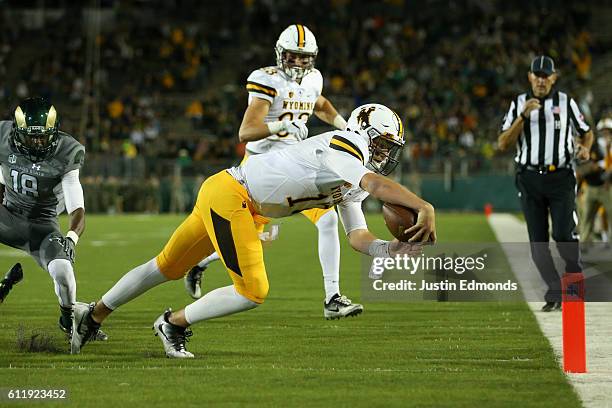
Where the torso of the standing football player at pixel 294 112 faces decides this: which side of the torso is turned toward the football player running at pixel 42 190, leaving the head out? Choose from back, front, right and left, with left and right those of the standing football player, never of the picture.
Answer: right

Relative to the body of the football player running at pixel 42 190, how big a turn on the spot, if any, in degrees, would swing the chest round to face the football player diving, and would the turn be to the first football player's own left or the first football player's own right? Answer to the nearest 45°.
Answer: approximately 45° to the first football player's own left

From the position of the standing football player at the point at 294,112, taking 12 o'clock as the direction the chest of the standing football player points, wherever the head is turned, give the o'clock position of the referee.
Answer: The referee is roughly at 10 o'clock from the standing football player.

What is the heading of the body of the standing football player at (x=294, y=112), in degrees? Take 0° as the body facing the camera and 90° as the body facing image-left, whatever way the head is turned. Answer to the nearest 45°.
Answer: approximately 315°

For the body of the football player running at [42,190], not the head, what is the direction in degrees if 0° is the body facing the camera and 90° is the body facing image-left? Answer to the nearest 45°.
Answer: approximately 0°

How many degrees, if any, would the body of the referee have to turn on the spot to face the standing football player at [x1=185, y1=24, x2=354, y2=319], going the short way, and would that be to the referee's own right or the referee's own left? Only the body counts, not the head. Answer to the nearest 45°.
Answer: approximately 45° to the referee's own right

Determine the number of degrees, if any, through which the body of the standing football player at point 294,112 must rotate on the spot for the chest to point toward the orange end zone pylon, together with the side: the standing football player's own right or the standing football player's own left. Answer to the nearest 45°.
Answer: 0° — they already face it

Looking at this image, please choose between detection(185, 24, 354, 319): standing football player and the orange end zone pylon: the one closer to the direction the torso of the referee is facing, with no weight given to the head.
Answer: the orange end zone pylon

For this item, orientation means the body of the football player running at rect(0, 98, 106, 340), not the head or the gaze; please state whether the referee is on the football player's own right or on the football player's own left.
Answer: on the football player's own left

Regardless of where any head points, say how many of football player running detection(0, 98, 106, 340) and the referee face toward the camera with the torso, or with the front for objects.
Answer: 2
